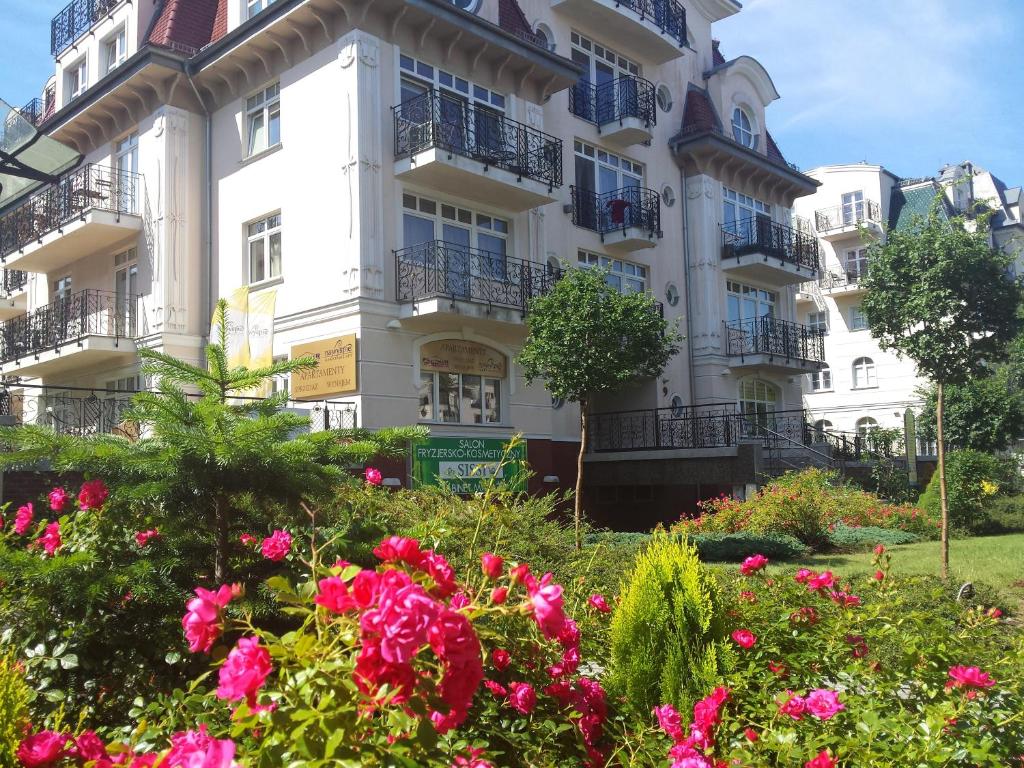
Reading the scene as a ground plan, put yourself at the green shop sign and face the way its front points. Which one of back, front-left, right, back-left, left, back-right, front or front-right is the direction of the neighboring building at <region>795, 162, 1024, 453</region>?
back-left

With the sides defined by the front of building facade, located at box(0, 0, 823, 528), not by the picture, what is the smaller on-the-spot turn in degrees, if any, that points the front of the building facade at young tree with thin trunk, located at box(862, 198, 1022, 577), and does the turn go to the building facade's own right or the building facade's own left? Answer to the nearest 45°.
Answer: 0° — it already faces it

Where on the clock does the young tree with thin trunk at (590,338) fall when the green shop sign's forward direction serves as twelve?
The young tree with thin trunk is roughly at 10 o'clock from the green shop sign.

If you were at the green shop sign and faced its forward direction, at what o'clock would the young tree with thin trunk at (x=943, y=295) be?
The young tree with thin trunk is roughly at 10 o'clock from the green shop sign.

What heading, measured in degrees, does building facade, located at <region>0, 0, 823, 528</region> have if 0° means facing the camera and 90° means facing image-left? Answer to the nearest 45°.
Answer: approximately 315°

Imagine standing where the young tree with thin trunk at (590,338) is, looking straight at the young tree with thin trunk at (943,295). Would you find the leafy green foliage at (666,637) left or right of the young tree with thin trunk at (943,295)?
right

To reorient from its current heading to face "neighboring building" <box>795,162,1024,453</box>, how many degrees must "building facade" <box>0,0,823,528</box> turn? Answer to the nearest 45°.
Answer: approximately 90° to its left

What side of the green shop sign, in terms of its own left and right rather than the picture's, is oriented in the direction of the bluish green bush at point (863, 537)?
left
